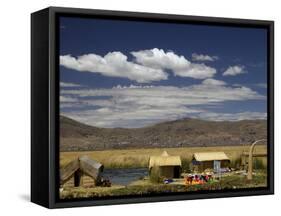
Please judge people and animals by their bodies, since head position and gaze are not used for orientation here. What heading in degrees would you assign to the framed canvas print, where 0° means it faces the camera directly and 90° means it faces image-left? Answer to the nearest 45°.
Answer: approximately 315°
